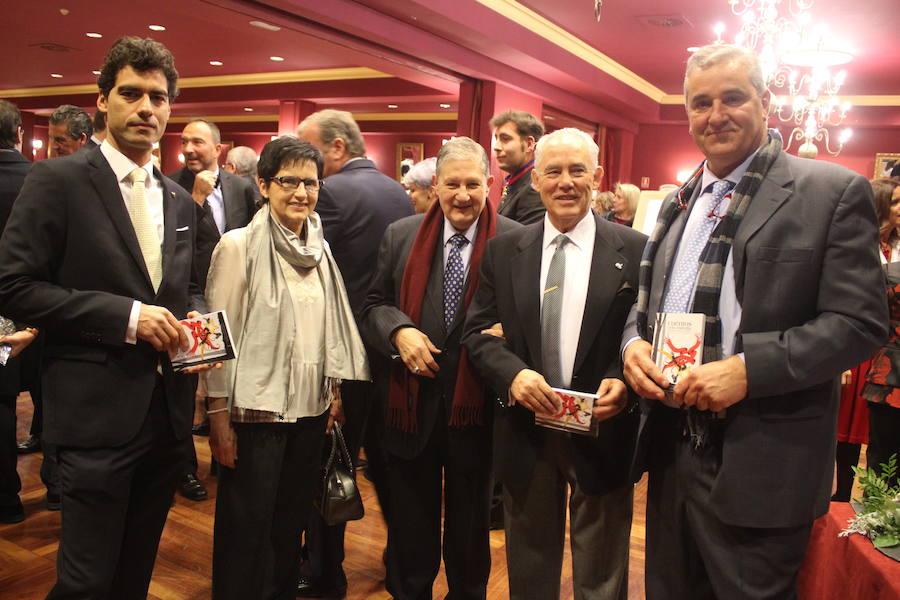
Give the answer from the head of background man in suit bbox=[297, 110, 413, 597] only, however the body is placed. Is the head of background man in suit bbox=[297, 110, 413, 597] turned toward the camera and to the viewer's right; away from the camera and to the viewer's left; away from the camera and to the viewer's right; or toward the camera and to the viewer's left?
away from the camera and to the viewer's left

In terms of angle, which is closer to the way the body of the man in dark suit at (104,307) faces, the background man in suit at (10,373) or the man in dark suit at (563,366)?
the man in dark suit

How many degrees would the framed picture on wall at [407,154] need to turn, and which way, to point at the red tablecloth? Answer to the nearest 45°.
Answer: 0° — it already faces it

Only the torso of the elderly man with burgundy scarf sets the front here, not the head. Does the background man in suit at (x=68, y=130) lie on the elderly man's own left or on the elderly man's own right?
on the elderly man's own right

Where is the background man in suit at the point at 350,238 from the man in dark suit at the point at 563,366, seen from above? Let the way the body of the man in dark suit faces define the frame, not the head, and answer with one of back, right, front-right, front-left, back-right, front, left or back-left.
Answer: back-right

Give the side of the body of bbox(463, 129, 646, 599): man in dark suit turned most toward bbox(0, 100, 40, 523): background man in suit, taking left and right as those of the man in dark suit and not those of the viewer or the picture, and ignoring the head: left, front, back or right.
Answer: right

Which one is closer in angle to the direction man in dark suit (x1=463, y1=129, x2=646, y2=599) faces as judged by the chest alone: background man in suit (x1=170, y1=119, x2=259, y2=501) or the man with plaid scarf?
the man with plaid scarf

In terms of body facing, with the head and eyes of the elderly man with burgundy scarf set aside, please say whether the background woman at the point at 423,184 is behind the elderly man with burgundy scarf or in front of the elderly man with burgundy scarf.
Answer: behind

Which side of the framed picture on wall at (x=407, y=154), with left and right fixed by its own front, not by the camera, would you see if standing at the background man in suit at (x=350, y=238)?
front

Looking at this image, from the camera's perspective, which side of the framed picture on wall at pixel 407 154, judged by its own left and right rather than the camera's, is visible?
front

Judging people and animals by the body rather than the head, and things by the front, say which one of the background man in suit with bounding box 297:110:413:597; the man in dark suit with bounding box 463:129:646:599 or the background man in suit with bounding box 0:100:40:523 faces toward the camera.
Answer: the man in dark suit

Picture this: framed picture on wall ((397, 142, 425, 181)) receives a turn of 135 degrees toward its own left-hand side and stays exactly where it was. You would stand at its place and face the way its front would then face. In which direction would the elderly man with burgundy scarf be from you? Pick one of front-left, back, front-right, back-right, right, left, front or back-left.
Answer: back-right

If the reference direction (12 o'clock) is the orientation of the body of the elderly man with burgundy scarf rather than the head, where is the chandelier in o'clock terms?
The chandelier is roughly at 7 o'clock from the elderly man with burgundy scarf.

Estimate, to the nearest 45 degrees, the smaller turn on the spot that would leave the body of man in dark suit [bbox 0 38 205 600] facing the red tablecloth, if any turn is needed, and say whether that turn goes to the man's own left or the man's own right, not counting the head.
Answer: approximately 45° to the man's own left

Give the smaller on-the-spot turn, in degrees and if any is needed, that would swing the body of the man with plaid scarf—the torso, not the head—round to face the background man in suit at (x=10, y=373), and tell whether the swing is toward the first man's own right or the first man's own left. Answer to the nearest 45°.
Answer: approximately 45° to the first man's own right

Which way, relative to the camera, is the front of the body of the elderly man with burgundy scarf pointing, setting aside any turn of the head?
toward the camera
